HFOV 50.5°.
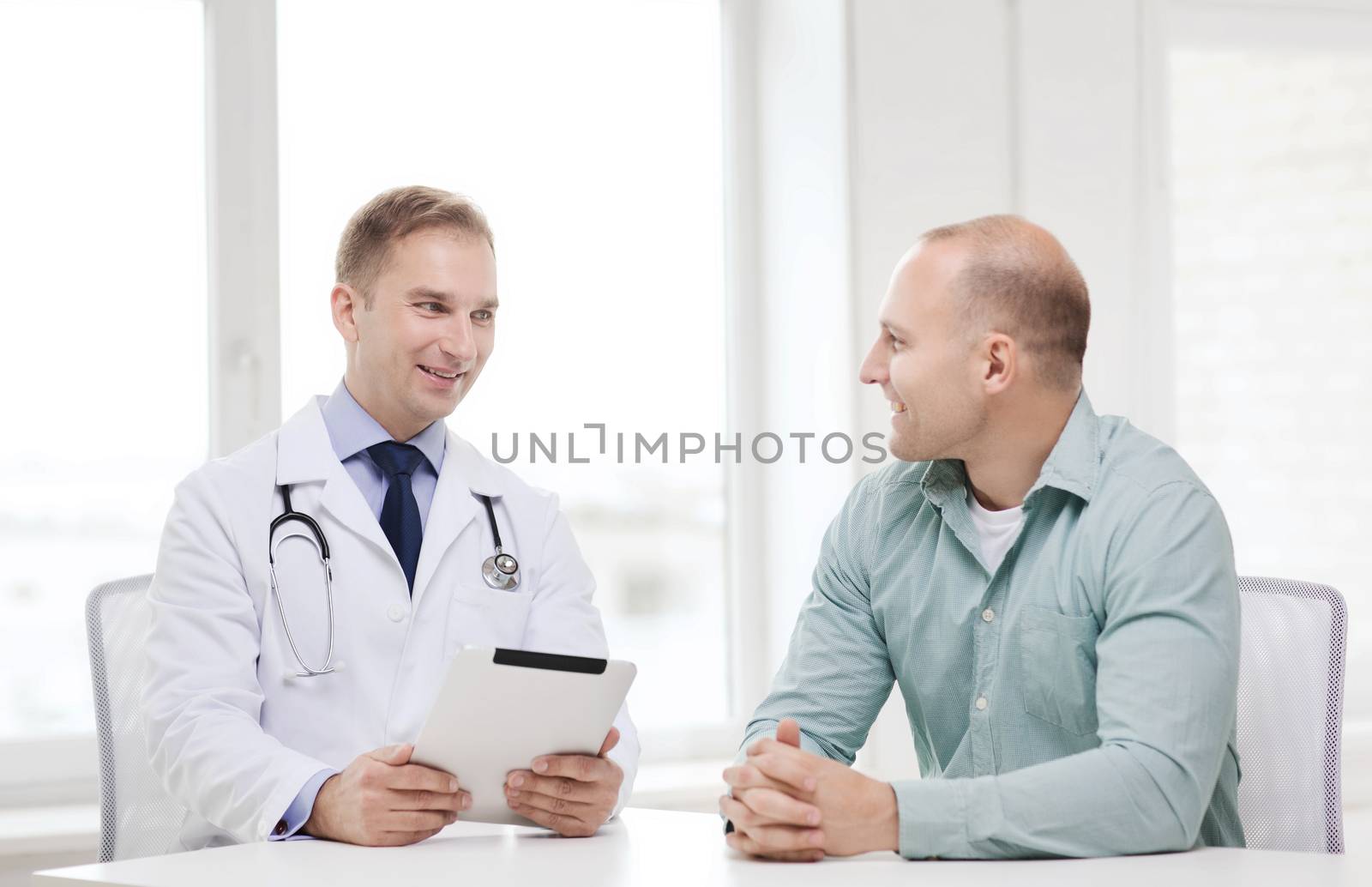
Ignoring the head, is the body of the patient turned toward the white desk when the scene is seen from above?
yes

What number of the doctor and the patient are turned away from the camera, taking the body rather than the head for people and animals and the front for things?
0

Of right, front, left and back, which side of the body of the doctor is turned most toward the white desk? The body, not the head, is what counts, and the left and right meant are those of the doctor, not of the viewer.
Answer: front

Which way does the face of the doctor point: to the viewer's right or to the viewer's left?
to the viewer's right

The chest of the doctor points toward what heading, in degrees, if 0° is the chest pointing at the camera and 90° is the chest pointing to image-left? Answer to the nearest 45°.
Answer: approximately 315°

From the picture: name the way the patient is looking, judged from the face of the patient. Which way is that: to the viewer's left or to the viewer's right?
to the viewer's left

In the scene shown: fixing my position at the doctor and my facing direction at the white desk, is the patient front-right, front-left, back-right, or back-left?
front-left

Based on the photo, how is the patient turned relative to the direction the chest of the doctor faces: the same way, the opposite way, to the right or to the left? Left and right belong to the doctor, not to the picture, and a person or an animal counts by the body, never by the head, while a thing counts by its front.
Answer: to the right

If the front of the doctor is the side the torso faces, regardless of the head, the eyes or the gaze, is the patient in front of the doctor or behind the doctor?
in front

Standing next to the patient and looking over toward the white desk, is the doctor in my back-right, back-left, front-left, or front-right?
front-right

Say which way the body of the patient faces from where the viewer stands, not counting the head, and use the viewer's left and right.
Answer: facing the viewer and to the left of the viewer
